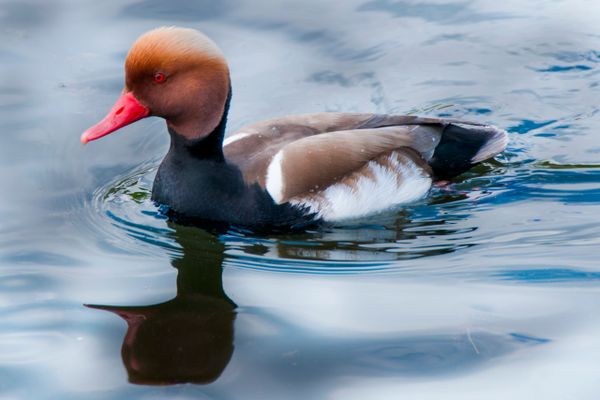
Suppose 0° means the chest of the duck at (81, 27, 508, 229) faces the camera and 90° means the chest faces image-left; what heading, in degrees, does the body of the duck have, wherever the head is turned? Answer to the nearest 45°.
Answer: approximately 90°
